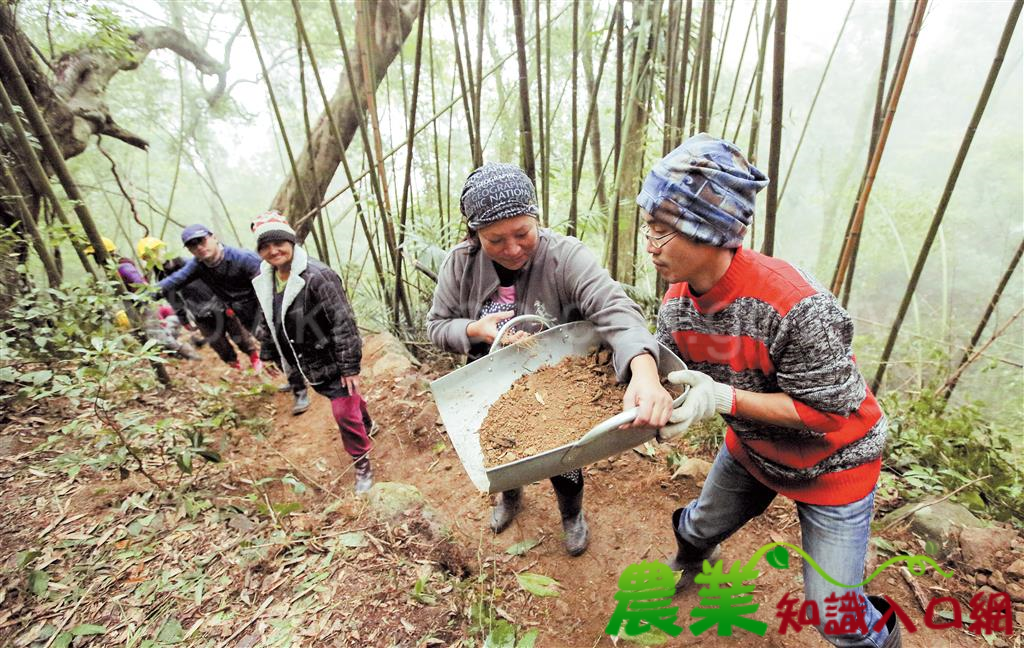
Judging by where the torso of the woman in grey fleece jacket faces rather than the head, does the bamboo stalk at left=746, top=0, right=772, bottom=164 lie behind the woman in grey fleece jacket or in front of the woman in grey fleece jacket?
behind

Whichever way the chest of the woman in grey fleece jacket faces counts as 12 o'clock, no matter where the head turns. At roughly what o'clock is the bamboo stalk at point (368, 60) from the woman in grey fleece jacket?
The bamboo stalk is roughly at 5 o'clock from the woman in grey fleece jacket.

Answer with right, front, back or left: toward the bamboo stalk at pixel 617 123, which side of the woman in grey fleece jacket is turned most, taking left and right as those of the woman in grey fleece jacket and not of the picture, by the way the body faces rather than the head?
back

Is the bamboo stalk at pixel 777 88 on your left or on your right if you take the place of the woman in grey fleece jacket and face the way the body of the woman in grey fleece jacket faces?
on your left

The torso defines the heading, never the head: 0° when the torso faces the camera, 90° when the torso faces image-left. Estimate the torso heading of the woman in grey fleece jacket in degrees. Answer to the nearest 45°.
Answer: approximately 0°

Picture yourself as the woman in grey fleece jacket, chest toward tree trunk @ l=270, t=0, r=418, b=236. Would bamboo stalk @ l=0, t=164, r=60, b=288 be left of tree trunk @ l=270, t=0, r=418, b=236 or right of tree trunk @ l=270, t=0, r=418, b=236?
left

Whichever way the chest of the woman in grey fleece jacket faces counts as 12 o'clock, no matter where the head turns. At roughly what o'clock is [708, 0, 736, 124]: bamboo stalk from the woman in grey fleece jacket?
The bamboo stalk is roughly at 7 o'clock from the woman in grey fleece jacket.

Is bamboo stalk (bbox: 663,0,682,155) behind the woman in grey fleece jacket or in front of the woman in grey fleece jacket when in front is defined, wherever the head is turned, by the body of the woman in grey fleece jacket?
behind

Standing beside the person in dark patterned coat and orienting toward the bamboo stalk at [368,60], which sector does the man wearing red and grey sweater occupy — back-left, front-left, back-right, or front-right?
back-right

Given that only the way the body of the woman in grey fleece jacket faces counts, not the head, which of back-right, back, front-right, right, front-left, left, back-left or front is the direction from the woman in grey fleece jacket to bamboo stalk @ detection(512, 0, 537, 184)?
back
